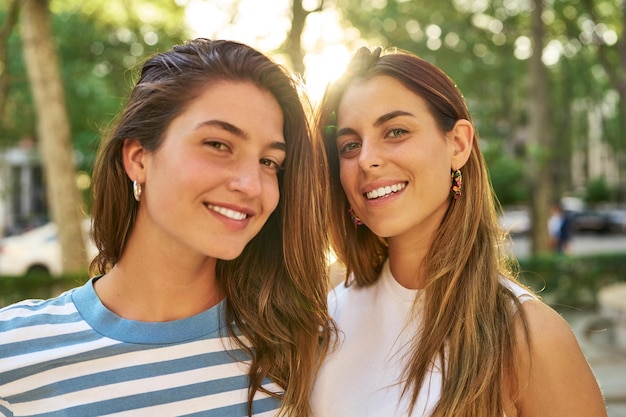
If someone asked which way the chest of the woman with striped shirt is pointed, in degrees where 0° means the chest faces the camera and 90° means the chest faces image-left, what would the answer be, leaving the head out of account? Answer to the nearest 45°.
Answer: approximately 315°

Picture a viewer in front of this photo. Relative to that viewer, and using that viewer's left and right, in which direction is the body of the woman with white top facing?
facing the viewer and to the left of the viewer

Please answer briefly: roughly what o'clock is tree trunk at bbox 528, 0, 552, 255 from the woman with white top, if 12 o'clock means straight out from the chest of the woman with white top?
The tree trunk is roughly at 5 o'clock from the woman with white top.

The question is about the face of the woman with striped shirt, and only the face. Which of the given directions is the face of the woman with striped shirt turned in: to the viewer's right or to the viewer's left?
to the viewer's right

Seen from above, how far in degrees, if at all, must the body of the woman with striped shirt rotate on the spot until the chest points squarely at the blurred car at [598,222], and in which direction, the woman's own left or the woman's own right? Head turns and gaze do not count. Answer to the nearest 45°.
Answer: approximately 90° to the woman's own left
